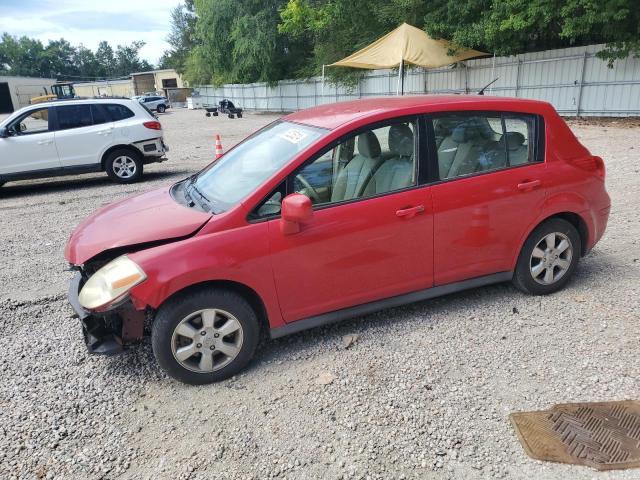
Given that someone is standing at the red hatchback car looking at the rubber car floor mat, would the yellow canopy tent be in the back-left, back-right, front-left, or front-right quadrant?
back-left

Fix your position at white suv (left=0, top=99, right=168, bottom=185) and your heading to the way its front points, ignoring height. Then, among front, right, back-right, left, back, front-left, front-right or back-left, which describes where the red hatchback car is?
left

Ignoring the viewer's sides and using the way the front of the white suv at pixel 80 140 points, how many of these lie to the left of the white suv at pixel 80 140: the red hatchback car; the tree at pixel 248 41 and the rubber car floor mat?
2

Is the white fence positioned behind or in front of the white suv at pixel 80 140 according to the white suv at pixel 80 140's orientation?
behind

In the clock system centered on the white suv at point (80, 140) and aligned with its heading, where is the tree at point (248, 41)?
The tree is roughly at 4 o'clock from the white suv.

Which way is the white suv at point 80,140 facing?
to the viewer's left

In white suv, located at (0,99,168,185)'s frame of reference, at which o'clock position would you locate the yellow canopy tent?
The yellow canopy tent is roughly at 5 o'clock from the white suv.

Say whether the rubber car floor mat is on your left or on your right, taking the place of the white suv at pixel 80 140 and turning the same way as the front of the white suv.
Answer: on your left
